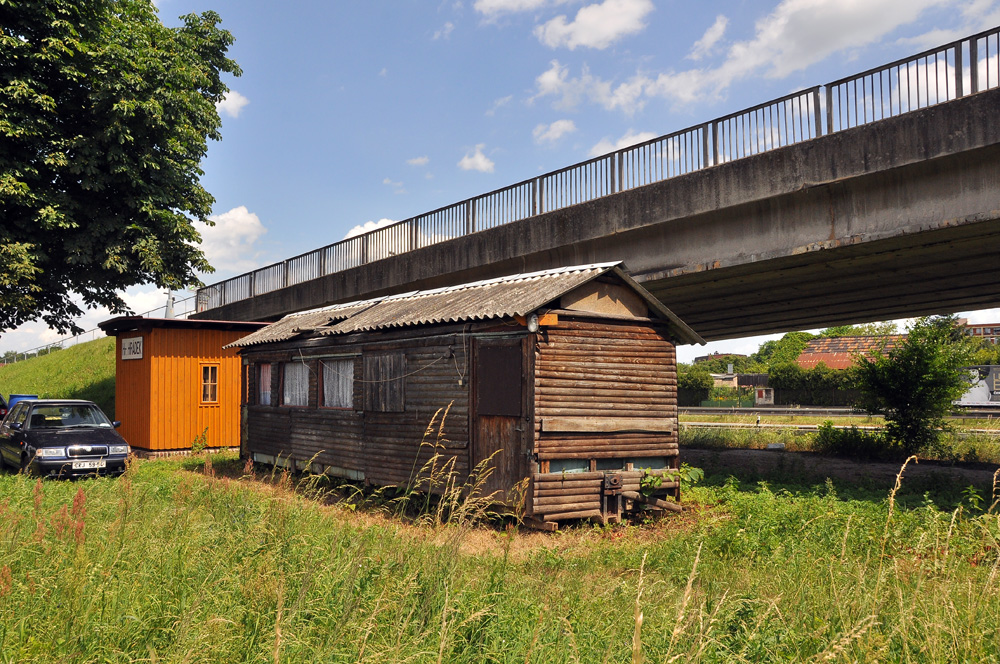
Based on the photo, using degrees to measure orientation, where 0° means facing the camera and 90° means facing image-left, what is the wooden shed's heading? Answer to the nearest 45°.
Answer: approximately 45°

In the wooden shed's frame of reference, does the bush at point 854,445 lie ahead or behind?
behind

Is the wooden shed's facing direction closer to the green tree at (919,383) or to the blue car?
the blue car

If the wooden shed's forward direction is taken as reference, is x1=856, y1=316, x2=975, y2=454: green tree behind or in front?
behind

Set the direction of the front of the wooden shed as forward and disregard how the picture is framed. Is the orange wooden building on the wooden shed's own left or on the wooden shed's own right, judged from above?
on the wooden shed's own right

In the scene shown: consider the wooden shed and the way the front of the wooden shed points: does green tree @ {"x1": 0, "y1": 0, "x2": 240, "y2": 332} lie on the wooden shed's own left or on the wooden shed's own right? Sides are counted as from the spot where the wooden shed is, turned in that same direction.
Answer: on the wooden shed's own right

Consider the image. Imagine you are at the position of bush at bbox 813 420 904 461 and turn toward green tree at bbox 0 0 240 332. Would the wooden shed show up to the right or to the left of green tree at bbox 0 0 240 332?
left
